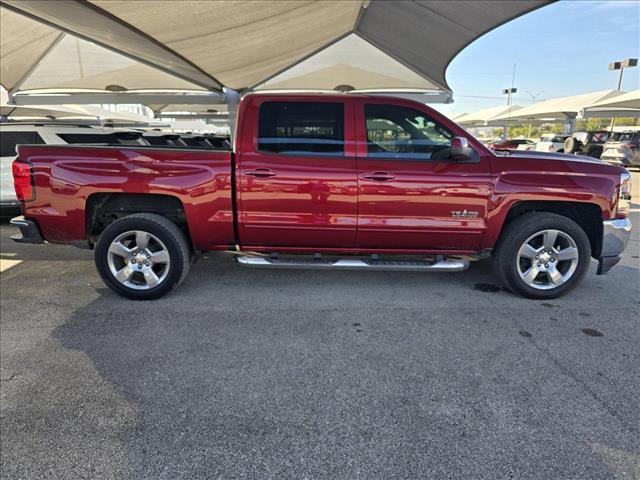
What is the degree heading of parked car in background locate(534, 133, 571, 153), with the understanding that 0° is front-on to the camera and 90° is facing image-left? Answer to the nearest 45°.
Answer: approximately 45°

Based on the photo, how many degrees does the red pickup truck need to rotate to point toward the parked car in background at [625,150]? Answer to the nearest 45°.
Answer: approximately 45° to its left

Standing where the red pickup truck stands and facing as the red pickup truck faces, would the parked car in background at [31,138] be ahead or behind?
behind

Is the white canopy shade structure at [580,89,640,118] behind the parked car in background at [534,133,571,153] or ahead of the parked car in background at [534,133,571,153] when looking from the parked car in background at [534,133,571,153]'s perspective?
behind

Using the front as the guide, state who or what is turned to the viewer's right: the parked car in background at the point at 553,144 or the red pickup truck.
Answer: the red pickup truck

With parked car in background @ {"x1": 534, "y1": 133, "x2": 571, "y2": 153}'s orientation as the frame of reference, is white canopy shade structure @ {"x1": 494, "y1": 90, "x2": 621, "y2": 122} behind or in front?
behind

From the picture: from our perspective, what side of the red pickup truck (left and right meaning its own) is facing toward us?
right

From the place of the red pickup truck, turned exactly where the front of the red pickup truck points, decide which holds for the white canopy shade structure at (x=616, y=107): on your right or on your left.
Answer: on your left

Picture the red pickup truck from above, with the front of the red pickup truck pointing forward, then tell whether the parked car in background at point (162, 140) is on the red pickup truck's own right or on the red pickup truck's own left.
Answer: on the red pickup truck's own left

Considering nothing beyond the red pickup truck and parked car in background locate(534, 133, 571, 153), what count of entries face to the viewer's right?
1
